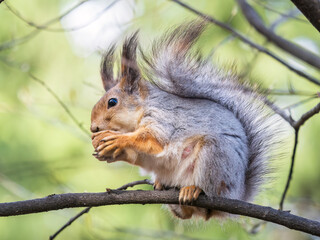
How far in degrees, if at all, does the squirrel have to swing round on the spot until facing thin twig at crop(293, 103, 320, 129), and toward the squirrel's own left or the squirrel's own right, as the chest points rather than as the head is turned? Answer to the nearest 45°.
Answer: approximately 135° to the squirrel's own left

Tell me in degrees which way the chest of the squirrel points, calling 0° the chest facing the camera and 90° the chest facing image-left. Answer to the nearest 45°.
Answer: approximately 90°

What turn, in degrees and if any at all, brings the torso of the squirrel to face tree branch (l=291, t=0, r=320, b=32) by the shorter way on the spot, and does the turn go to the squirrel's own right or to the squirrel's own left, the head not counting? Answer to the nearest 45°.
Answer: approximately 135° to the squirrel's own left
